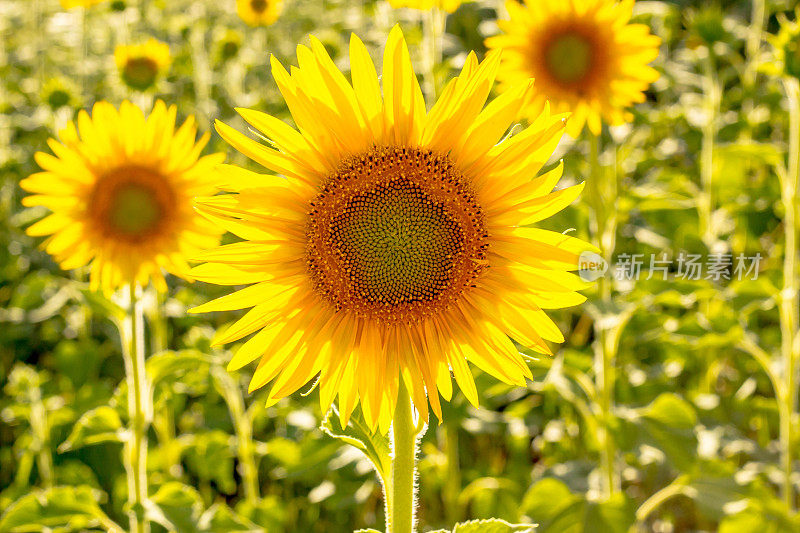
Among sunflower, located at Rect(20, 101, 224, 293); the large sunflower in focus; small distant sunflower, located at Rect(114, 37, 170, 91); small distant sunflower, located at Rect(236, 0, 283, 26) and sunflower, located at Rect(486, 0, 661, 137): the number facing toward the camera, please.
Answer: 5

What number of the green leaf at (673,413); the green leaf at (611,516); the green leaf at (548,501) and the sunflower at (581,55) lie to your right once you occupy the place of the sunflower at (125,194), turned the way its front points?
0

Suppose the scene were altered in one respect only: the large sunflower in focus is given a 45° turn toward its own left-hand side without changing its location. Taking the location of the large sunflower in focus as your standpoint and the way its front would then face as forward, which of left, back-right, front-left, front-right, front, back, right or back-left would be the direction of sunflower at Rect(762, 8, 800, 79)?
left

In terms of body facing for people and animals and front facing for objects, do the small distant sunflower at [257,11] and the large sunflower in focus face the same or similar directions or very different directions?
same or similar directions

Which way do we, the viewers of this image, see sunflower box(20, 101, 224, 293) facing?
facing the viewer

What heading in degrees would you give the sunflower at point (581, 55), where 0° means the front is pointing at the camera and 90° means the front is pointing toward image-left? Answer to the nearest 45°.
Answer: approximately 0°

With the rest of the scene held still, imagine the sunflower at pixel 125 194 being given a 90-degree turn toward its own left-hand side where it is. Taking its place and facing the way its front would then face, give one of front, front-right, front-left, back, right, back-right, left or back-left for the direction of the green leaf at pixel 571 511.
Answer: front

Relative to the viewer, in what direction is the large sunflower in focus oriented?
toward the camera

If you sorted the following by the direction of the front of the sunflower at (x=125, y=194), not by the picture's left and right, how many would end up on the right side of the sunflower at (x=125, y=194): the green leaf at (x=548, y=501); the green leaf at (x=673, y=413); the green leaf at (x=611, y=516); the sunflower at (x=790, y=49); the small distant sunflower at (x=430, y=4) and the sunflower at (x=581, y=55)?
0

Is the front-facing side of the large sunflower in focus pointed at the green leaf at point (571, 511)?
no

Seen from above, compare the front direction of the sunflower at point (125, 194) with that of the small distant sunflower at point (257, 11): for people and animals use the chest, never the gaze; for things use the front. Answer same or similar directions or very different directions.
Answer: same or similar directions

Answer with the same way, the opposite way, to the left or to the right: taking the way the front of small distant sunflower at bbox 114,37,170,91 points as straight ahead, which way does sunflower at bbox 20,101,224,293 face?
the same way
